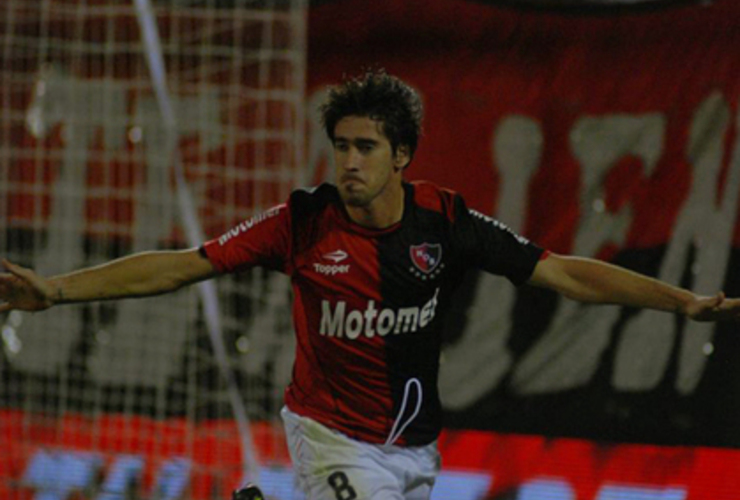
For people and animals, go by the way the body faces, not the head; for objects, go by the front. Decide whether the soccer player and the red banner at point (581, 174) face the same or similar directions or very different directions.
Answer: same or similar directions

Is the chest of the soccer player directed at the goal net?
no

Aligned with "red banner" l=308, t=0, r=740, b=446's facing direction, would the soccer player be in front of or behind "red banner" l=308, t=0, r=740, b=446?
in front

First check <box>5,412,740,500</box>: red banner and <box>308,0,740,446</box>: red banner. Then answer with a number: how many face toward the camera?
2

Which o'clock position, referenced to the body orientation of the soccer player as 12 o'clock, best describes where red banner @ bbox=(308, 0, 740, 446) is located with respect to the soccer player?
The red banner is roughly at 7 o'clock from the soccer player.

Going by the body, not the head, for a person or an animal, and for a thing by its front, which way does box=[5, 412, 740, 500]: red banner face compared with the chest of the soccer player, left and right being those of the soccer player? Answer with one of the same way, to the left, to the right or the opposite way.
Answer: the same way

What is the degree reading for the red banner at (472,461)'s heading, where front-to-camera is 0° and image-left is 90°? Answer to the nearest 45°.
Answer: approximately 0°

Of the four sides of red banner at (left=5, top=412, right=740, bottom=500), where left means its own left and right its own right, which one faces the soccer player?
front

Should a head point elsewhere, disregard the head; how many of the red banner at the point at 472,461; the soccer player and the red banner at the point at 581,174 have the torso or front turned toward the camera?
3

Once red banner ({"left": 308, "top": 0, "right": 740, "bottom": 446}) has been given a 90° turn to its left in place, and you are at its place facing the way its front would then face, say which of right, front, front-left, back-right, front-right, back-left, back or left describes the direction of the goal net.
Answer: back

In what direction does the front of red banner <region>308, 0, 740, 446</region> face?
toward the camera
